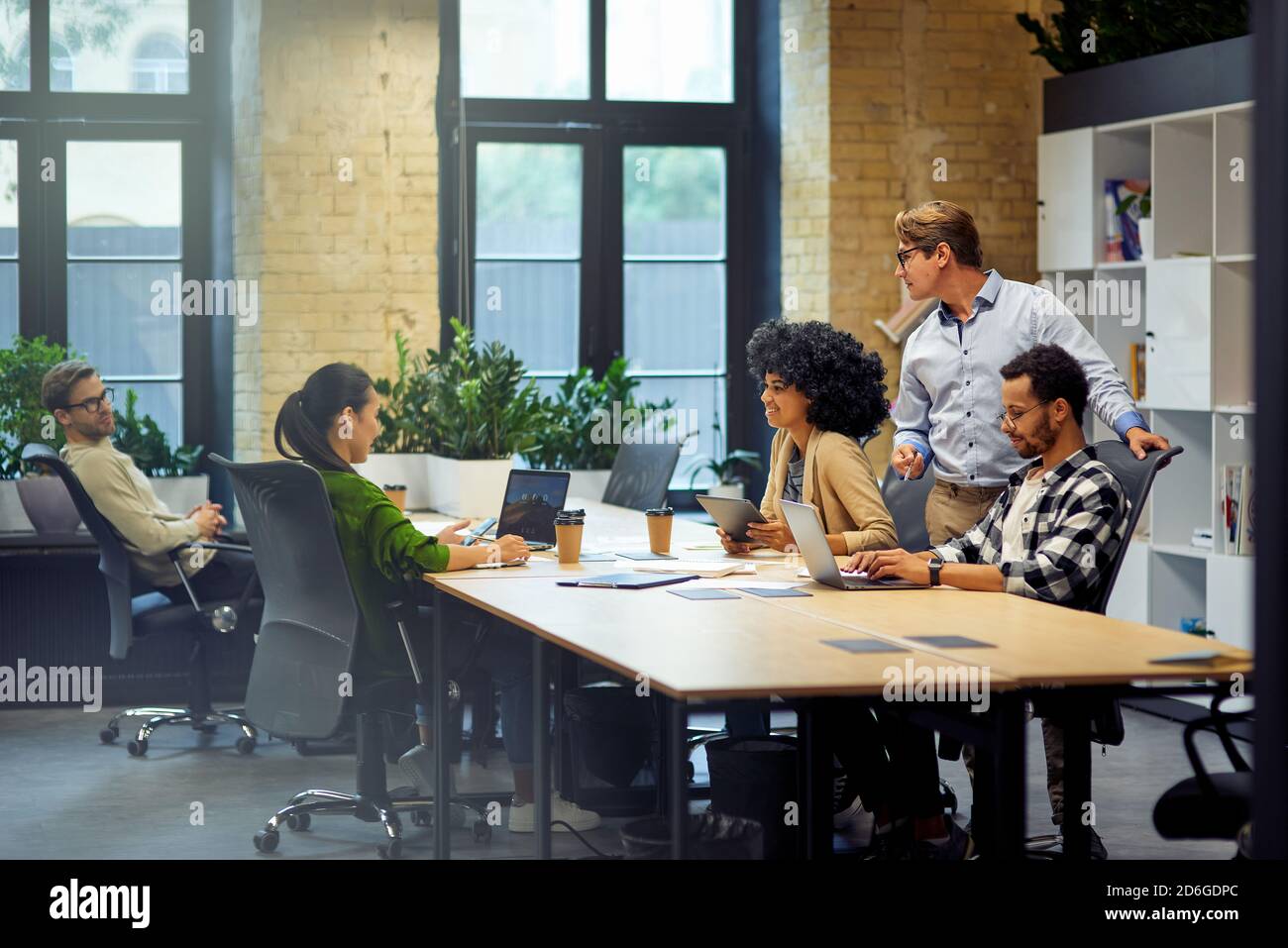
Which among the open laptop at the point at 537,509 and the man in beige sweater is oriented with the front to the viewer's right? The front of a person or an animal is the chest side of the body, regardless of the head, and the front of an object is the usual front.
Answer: the man in beige sweater

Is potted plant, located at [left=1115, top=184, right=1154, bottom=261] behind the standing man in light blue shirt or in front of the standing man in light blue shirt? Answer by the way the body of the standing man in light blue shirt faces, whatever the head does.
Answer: behind

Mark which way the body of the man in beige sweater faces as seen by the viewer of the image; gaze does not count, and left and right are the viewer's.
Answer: facing to the right of the viewer

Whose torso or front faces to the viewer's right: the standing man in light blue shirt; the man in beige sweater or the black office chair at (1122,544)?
the man in beige sweater

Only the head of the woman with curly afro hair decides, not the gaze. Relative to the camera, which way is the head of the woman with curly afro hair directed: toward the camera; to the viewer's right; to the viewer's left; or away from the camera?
to the viewer's left

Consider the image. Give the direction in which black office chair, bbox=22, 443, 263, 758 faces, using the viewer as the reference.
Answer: facing to the right of the viewer

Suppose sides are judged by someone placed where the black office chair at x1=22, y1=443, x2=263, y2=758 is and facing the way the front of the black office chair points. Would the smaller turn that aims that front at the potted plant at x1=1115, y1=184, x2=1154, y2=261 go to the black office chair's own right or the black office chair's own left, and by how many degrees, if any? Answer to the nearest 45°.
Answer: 0° — it already faces it

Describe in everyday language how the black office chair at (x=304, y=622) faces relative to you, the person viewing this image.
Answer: facing away from the viewer and to the right of the viewer
